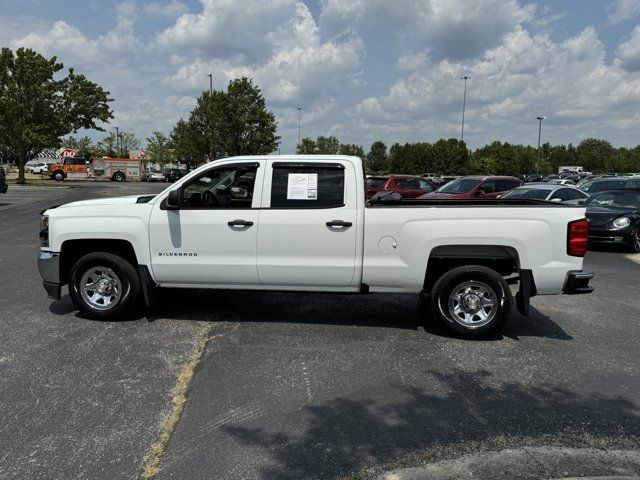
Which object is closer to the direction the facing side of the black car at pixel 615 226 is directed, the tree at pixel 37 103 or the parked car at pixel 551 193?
the tree

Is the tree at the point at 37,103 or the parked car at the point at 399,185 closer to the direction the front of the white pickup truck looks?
the tree

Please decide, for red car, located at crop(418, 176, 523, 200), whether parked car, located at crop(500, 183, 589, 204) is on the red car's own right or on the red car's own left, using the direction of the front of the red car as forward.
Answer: on the red car's own left

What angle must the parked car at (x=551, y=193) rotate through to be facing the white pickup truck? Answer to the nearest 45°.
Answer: approximately 45° to its left

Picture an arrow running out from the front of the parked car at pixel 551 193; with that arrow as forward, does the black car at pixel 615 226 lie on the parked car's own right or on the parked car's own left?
on the parked car's own left

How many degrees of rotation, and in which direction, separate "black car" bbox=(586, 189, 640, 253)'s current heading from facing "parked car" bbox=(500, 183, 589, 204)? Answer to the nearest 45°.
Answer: approximately 90° to its right

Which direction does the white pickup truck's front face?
to the viewer's left

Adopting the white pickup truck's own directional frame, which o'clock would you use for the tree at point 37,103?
The tree is roughly at 2 o'clock from the white pickup truck.

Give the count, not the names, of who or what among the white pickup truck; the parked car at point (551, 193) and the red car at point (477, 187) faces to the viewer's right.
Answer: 0
